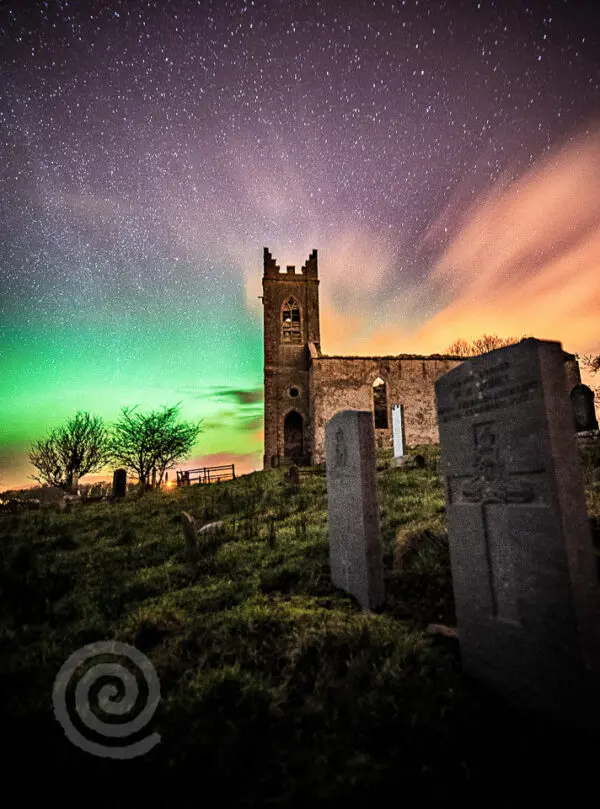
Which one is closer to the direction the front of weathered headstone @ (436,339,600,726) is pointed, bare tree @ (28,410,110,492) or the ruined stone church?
the bare tree

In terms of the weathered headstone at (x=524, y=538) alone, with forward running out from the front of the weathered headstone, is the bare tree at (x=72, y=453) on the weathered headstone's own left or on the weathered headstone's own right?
on the weathered headstone's own right

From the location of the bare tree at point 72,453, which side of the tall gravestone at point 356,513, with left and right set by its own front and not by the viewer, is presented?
right

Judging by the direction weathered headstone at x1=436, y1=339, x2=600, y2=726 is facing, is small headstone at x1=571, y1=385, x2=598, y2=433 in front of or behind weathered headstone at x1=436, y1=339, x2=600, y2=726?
behind

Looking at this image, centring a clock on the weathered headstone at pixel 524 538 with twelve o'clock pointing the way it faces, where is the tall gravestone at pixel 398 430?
The tall gravestone is roughly at 4 o'clock from the weathered headstone.

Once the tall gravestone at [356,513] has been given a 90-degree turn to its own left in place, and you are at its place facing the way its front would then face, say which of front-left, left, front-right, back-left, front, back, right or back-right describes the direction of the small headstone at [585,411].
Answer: left

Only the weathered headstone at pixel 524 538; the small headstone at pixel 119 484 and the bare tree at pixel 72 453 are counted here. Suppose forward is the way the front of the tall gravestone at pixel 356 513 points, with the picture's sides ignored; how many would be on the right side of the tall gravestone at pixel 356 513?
2

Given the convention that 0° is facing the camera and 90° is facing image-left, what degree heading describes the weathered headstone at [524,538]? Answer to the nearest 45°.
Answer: approximately 45°

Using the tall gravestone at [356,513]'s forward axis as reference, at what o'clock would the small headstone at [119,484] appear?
The small headstone is roughly at 3 o'clock from the tall gravestone.

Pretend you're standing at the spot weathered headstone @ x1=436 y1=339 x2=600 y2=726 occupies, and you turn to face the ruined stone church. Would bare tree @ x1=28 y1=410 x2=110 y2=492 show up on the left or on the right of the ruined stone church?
left
